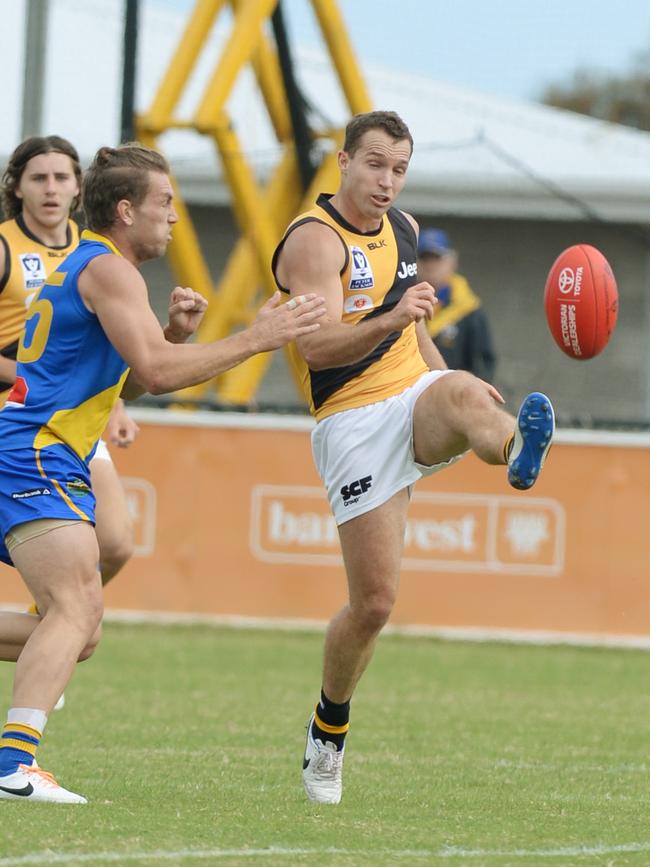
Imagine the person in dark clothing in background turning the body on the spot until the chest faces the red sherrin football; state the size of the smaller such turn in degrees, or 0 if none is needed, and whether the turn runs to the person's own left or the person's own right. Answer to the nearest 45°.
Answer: approximately 45° to the person's own left

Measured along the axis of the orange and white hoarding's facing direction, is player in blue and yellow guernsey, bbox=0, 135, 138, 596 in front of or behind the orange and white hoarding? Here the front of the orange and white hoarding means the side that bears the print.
in front

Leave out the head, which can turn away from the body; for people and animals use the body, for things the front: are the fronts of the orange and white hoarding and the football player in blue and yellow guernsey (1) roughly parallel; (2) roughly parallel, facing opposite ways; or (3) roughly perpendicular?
roughly perpendicular

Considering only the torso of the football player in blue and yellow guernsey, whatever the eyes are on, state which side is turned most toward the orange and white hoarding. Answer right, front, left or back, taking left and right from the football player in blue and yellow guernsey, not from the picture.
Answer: left

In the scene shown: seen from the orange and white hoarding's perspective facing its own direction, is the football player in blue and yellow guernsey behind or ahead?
ahead

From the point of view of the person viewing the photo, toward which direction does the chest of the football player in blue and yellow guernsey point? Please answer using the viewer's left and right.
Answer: facing to the right of the viewer

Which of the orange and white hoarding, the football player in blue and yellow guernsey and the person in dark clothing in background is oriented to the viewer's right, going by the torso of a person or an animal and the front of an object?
the football player in blue and yellow guernsey

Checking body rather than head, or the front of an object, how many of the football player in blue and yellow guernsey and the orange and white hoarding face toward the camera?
1

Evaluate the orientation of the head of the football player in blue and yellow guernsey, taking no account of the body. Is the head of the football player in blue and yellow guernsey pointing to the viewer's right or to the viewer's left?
to the viewer's right

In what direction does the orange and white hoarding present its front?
toward the camera

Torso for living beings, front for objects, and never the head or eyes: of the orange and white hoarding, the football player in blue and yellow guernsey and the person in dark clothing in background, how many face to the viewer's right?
1

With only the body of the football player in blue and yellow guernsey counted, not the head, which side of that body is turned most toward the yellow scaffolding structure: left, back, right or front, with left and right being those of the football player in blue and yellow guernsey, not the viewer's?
left

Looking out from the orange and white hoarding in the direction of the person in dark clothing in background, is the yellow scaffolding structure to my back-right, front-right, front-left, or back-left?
front-left

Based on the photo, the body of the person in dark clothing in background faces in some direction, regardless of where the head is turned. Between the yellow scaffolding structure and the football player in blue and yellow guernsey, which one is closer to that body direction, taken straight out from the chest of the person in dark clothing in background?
the football player in blue and yellow guernsey

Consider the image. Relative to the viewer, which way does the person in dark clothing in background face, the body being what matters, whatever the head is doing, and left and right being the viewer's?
facing the viewer and to the left of the viewer
